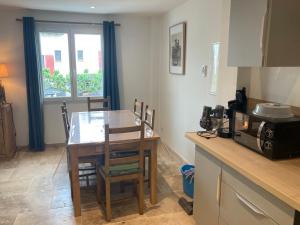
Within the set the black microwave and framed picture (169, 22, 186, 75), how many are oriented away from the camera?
0

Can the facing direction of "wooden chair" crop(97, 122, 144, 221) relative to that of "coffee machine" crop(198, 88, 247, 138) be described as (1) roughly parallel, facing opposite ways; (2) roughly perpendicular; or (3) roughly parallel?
roughly perpendicular

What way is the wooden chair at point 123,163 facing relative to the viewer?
away from the camera

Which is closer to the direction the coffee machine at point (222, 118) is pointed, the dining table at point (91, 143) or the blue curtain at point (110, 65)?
the dining table

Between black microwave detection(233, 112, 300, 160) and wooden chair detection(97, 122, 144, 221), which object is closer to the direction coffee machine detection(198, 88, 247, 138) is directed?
the wooden chair

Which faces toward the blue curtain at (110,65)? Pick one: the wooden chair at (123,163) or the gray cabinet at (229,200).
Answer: the wooden chair

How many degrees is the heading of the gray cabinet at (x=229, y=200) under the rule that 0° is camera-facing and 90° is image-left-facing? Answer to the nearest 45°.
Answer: approximately 45°

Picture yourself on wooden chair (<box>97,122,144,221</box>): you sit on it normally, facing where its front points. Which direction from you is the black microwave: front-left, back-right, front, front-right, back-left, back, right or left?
back-right

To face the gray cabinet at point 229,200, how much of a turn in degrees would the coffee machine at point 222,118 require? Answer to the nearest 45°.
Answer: approximately 45° to its left

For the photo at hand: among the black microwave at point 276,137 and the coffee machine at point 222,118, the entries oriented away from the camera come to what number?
0

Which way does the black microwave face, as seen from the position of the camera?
facing the viewer and to the left of the viewer

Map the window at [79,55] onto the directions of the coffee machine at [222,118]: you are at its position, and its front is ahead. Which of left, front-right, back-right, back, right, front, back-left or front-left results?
right

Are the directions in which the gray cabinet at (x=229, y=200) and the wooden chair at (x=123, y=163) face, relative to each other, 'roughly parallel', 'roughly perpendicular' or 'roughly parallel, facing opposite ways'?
roughly perpendicular

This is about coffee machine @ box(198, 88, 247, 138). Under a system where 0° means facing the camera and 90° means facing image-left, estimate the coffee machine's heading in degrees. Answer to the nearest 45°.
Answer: approximately 45°

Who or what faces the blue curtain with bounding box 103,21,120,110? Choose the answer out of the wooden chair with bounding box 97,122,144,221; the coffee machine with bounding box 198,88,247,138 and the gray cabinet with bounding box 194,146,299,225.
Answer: the wooden chair

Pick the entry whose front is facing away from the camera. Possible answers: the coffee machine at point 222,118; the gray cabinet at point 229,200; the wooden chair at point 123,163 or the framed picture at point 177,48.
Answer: the wooden chair
